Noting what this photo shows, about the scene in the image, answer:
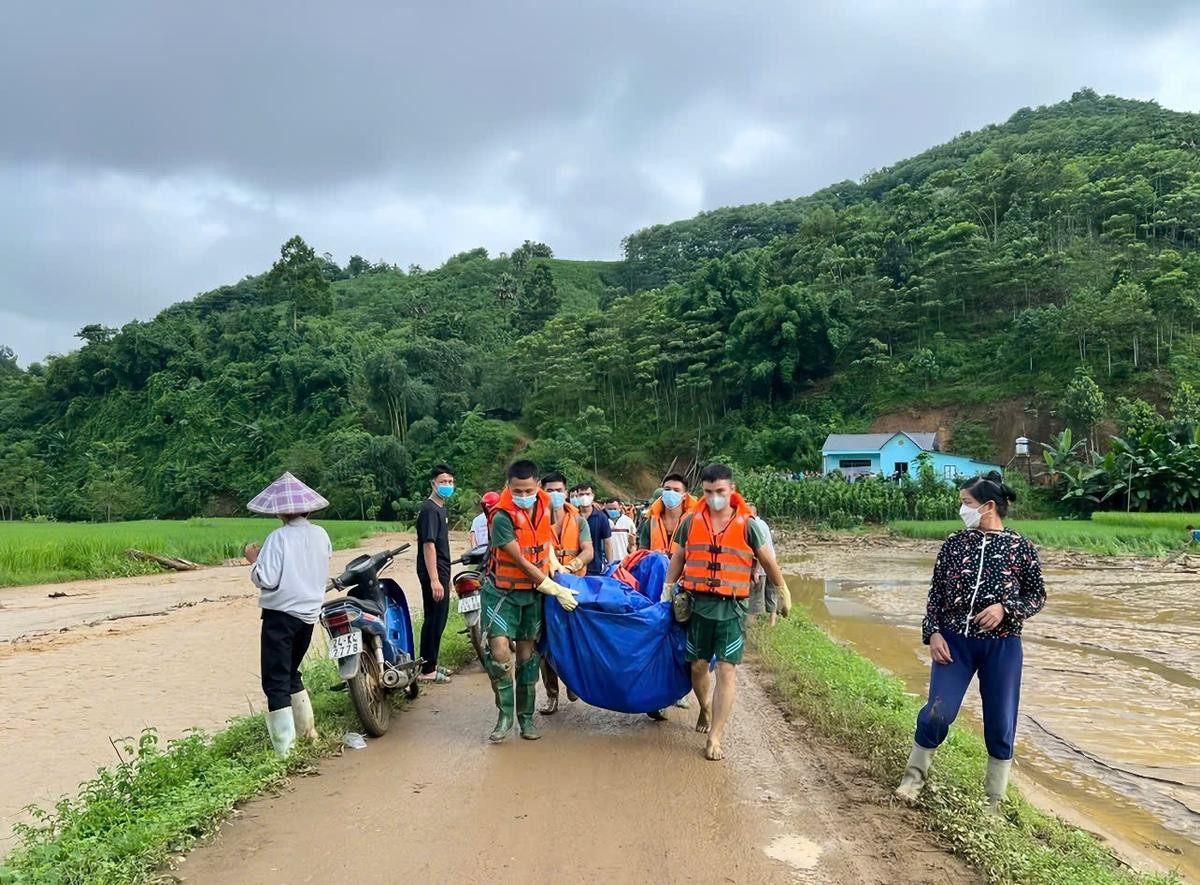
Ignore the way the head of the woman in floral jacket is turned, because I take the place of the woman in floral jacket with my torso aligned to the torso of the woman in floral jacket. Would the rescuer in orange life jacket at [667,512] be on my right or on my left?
on my right

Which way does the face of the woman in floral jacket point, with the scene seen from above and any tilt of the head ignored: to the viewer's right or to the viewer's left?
to the viewer's left

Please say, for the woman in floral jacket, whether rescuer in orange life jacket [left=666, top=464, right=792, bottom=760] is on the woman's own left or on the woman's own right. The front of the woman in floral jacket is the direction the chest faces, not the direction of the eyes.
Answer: on the woman's own right

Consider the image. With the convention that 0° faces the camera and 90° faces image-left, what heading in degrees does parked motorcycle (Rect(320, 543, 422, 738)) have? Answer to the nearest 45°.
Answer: approximately 225°

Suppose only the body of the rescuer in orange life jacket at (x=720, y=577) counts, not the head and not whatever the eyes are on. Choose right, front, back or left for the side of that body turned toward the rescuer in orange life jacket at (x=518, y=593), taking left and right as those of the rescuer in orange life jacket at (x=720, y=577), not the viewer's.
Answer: right

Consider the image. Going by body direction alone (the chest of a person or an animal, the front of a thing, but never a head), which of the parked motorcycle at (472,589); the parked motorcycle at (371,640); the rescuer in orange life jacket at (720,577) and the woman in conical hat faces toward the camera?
the rescuer in orange life jacket

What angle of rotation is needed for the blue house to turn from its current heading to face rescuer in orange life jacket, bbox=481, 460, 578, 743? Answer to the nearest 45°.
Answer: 0° — it already faces them

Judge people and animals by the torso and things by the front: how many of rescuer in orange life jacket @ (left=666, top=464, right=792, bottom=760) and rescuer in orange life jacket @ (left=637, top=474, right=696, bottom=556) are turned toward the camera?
2

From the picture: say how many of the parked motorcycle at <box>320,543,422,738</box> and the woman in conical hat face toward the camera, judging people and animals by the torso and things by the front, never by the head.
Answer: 0
